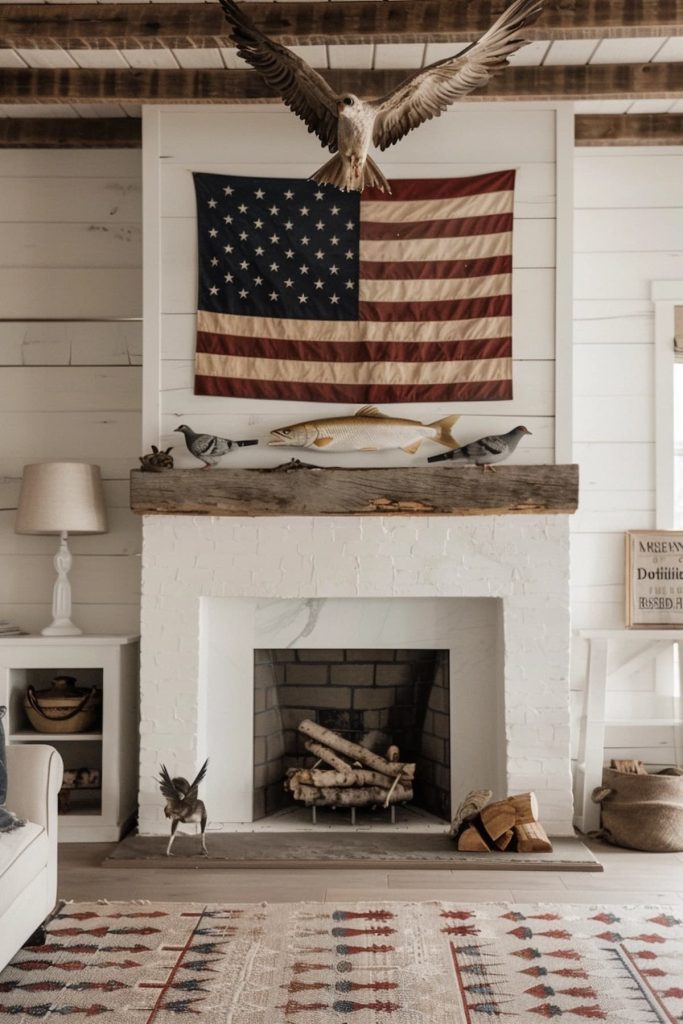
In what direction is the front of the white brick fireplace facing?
toward the camera

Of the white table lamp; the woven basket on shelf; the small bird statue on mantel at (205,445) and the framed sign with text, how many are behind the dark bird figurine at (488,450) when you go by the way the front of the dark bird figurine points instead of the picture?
3

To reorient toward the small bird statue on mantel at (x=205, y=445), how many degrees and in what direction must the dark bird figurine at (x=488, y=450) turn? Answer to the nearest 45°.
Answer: approximately 180°

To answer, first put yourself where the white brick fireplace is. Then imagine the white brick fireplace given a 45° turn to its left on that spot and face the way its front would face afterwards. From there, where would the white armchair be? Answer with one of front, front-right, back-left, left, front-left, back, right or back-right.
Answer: right

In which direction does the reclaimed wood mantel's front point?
toward the camera

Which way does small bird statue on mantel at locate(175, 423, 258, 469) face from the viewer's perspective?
to the viewer's left

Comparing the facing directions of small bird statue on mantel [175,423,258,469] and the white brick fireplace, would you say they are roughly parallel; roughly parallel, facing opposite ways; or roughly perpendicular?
roughly perpendicular

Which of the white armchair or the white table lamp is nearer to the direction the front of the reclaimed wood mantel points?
the white armchair

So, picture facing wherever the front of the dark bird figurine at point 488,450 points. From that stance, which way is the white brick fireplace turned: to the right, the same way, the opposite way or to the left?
to the right

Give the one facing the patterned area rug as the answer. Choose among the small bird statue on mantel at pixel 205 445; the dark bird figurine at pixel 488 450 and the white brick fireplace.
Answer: the white brick fireplace

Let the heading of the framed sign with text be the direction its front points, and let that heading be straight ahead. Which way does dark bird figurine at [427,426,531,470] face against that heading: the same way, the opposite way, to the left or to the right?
to the left

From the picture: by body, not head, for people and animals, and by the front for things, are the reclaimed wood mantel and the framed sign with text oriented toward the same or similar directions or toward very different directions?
same or similar directions

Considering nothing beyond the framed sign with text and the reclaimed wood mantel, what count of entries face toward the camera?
2
